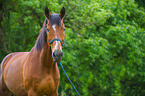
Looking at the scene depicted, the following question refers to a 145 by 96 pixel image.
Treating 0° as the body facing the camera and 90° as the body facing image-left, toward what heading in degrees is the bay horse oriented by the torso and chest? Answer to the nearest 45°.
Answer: approximately 315°
